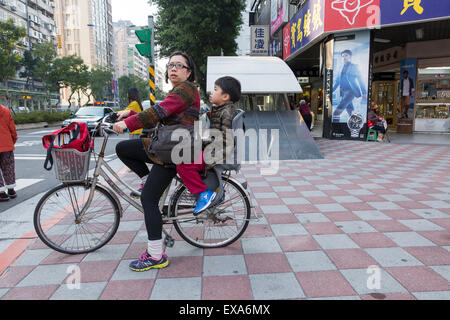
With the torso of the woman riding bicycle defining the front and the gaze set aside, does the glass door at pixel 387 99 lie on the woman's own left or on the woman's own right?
on the woman's own right

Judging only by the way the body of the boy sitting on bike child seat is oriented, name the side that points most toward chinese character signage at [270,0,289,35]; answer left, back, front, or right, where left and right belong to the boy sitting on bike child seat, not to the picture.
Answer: right

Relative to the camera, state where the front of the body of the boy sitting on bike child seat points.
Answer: to the viewer's left

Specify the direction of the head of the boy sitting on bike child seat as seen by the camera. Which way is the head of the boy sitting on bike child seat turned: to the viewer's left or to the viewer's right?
to the viewer's left

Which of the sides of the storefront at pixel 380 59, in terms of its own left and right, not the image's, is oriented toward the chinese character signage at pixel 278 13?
right

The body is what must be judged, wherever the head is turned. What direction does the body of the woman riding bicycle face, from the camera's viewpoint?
to the viewer's left
